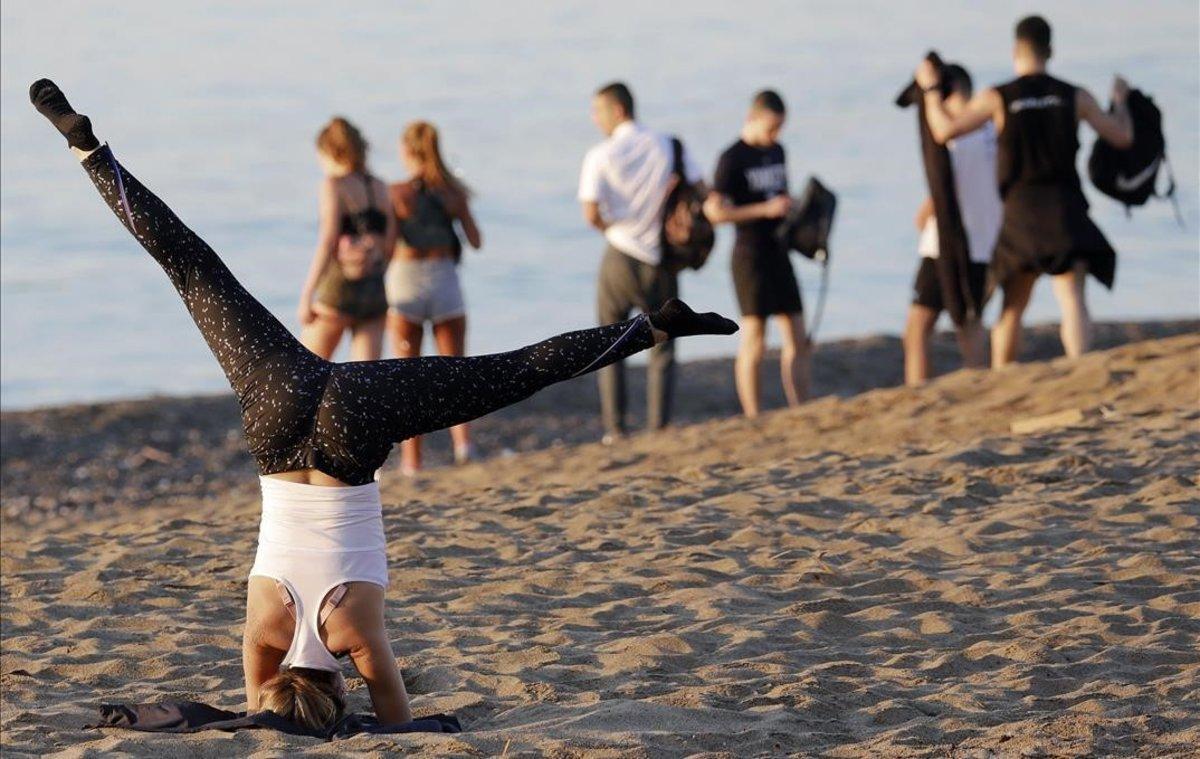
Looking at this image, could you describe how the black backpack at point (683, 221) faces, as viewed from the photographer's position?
facing to the right of the viewer

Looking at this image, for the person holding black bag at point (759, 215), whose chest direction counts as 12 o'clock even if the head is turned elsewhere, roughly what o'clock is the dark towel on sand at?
The dark towel on sand is roughly at 2 o'clock from the person holding black bag.

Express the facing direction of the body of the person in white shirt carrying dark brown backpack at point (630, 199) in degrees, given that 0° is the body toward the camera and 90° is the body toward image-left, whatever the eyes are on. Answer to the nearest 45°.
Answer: approximately 135°

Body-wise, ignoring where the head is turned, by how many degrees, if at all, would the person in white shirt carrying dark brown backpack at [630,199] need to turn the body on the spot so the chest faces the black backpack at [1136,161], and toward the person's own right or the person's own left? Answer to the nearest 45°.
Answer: approximately 135° to the person's own right

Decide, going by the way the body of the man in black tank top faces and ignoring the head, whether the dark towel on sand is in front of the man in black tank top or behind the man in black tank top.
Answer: behind

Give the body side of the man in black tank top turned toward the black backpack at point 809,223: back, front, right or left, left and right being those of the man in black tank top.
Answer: left

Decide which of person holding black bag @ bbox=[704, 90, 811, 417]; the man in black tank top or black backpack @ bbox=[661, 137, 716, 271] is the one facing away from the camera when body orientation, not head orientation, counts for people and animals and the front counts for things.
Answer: the man in black tank top

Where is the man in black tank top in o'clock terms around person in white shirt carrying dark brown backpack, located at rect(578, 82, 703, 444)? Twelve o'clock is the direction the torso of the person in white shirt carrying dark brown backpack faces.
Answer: The man in black tank top is roughly at 5 o'clock from the person in white shirt carrying dark brown backpack.

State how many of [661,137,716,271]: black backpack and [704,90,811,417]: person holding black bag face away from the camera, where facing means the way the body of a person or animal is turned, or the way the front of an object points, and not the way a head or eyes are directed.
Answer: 0

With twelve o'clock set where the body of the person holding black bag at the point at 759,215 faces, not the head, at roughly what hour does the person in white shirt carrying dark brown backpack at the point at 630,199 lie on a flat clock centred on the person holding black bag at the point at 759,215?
the person in white shirt carrying dark brown backpack at the point at 630,199 is roughly at 4 o'clock from the person holding black bag at the point at 759,215.

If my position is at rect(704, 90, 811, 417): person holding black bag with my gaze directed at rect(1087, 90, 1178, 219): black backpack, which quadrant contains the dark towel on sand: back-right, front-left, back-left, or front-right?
back-right

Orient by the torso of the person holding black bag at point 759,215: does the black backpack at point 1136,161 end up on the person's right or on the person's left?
on the person's left

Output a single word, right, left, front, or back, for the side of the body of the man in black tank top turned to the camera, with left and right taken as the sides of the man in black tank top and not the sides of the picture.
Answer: back

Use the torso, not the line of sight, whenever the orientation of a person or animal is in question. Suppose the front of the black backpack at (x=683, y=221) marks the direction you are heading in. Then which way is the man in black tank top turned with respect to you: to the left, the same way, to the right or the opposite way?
to the left

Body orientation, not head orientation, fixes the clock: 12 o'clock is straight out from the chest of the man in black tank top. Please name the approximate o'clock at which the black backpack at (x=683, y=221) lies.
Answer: The black backpack is roughly at 9 o'clock from the man in black tank top.

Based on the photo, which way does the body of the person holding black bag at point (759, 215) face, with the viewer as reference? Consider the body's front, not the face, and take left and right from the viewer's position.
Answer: facing the viewer and to the right of the viewer
